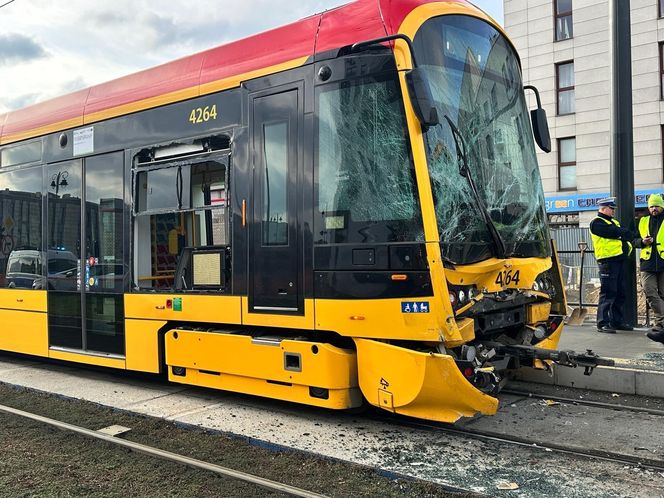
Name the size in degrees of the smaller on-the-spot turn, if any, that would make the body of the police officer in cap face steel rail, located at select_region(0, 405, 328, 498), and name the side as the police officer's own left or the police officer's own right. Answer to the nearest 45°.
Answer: approximately 135° to the police officer's own right

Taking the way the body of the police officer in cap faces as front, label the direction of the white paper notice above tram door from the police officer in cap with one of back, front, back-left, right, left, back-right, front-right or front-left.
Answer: back-right

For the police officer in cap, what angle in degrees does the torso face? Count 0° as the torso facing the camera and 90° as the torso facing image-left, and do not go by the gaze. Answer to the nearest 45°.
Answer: approximately 270°

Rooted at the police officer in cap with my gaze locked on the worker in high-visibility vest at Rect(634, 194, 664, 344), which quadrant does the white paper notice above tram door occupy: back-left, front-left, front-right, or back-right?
back-right

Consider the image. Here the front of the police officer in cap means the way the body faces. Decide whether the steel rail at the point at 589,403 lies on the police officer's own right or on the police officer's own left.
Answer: on the police officer's own right

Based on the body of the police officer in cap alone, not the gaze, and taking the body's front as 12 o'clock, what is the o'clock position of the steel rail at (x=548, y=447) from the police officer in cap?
The steel rail is roughly at 3 o'clock from the police officer in cap.
